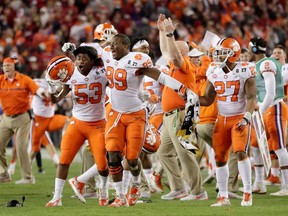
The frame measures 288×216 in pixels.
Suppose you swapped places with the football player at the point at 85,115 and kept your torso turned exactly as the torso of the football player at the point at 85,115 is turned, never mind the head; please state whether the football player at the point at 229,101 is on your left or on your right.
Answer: on your left

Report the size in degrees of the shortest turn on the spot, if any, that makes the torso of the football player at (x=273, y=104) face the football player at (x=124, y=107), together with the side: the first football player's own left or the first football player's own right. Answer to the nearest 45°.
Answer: approximately 45° to the first football player's own left

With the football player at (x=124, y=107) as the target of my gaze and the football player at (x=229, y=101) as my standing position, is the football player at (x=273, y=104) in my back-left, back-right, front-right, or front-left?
back-right

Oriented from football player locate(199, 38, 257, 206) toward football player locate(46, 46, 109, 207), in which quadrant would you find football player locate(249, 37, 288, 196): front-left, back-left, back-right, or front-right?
back-right

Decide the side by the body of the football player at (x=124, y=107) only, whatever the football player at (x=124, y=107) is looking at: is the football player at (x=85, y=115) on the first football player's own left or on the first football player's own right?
on the first football player's own right

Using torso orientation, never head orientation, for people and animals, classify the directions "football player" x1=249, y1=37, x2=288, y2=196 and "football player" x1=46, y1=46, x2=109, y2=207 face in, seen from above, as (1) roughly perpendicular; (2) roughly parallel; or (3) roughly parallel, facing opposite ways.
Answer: roughly perpendicular
